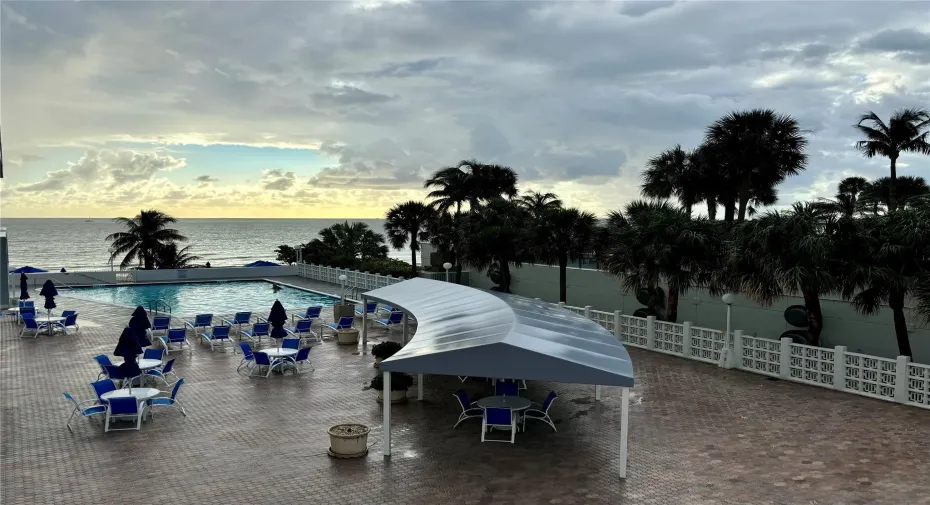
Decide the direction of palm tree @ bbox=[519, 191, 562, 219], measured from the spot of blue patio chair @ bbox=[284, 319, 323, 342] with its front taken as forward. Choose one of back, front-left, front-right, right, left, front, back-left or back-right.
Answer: back

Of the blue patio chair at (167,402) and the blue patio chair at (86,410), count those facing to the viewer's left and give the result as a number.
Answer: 1

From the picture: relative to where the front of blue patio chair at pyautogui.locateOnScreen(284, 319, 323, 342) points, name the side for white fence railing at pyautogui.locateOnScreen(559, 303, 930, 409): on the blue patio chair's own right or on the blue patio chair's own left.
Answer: on the blue patio chair's own left

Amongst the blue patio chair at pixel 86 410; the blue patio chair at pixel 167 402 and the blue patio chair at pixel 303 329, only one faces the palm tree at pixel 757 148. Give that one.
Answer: the blue patio chair at pixel 86 410

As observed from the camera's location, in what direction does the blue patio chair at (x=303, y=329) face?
facing the viewer and to the left of the viewer

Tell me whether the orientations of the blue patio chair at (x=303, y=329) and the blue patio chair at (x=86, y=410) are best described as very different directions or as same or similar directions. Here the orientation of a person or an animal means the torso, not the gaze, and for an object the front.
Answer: very different directions

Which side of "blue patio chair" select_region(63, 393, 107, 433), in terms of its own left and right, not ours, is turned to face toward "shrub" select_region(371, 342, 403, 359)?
front

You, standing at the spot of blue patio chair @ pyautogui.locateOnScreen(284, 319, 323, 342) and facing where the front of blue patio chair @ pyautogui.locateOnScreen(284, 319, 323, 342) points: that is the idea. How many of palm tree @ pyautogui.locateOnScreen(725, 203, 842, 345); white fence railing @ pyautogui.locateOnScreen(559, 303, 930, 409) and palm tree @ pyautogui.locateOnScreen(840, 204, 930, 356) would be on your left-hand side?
3

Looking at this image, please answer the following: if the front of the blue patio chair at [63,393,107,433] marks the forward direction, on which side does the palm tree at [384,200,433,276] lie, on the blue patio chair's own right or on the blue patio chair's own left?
on the blue patio chair's own left

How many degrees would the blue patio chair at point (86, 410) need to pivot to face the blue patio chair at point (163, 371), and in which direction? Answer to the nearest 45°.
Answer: approximately 45° to its left

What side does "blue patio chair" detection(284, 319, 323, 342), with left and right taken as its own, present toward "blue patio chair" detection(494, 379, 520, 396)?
left

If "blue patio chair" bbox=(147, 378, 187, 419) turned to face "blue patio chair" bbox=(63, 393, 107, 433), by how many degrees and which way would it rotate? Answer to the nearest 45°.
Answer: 0° — it already faces it

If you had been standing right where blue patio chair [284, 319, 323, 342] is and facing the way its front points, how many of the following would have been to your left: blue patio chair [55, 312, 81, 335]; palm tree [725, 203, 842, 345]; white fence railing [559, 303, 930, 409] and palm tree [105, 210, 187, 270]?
2

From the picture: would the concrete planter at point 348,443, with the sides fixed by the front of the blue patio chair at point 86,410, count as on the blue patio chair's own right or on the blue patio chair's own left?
on the blue patio chair's own right

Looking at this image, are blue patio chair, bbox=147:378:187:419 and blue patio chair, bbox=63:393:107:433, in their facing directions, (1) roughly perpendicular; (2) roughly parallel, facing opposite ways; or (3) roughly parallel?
roughly parallel, facing opposite ways

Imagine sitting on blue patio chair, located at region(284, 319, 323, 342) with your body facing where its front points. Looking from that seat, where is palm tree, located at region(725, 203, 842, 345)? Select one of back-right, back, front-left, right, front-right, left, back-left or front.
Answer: left

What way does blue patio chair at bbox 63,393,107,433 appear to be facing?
to the viewer's right

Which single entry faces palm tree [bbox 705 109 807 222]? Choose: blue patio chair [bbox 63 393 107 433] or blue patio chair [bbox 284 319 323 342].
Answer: blue patio chair [bbox 63 393 107 433]

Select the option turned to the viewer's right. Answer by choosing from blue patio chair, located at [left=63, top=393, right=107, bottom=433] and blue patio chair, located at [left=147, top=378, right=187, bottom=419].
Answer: blue patio chair, located at [left=63, top=393, right=107, bottom=433]

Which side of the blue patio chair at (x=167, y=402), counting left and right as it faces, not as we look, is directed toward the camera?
left
